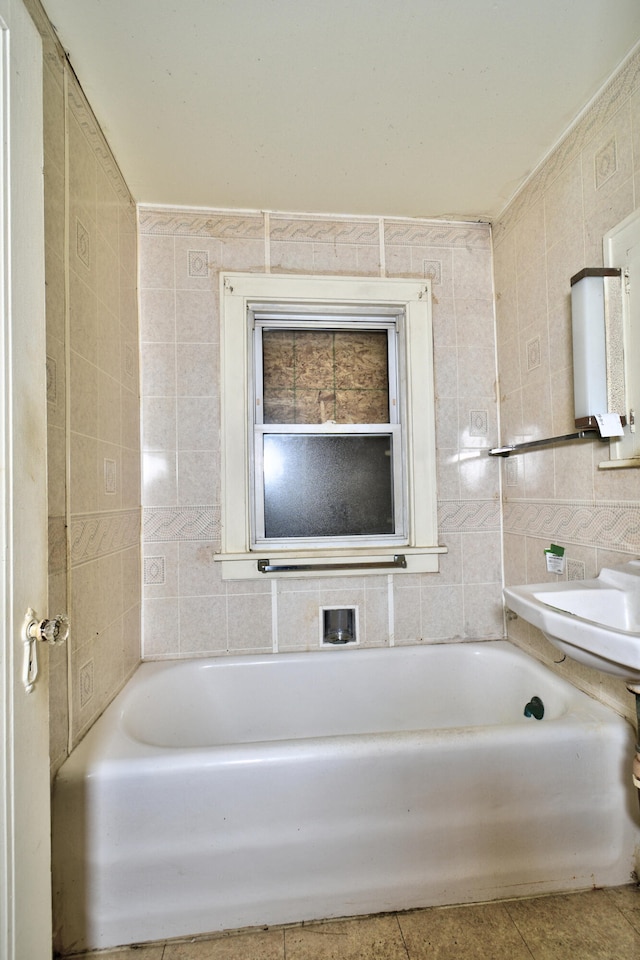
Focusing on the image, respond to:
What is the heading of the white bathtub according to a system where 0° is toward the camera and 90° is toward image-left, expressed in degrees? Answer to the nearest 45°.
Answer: approximately 0°

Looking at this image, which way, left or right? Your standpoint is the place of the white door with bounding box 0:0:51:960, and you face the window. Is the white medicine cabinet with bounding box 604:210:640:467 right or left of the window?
right
